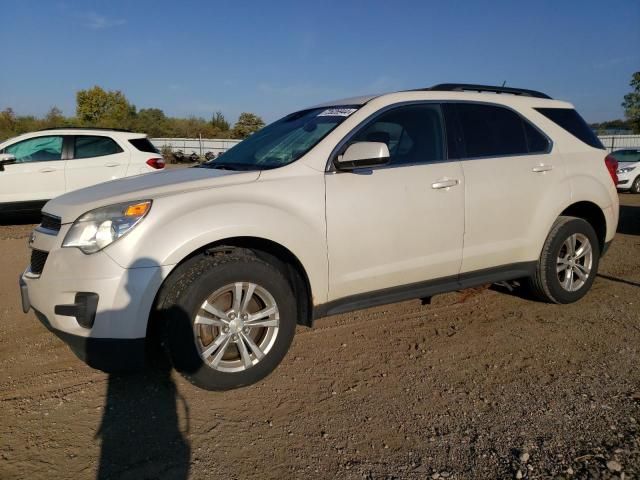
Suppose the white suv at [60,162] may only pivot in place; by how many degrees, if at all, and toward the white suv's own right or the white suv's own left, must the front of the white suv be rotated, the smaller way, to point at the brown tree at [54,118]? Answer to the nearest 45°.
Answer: approximately 90° to the white suv's own right

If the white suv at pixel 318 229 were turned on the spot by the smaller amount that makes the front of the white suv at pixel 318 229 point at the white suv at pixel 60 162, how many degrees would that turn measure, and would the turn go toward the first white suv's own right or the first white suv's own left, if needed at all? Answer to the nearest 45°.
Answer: approximately 90° to the first white suv's own right

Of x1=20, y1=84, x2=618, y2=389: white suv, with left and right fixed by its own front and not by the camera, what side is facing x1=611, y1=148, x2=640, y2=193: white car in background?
back

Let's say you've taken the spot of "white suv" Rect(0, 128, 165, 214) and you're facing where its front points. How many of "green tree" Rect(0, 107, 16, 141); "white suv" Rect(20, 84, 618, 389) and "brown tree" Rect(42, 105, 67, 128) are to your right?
2

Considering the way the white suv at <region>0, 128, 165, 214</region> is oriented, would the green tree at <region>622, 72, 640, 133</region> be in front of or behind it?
behind

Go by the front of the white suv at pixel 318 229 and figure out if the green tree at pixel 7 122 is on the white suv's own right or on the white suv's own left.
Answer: on the white suv's own right

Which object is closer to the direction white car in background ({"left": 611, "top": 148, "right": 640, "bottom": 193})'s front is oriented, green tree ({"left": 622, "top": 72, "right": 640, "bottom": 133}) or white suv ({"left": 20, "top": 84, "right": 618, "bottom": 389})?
the white suv

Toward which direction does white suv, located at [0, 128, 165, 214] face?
to the viewer's left

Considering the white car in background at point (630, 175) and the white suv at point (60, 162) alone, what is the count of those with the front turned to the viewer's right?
0

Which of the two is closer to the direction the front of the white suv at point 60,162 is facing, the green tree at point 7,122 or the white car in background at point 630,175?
the green tree

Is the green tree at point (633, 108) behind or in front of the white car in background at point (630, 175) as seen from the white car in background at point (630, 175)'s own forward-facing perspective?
behind

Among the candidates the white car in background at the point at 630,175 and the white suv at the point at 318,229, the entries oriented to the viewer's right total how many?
0

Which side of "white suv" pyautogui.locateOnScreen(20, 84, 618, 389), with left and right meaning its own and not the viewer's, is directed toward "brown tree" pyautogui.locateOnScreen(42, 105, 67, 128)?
right
